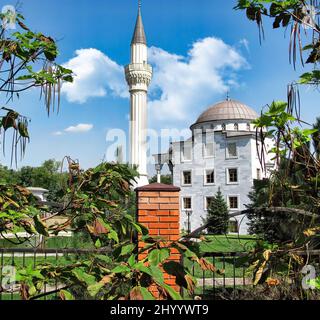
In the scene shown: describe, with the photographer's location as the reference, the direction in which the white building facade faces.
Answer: facing the viewer

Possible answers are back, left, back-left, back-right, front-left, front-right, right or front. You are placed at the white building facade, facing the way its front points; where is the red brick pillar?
front

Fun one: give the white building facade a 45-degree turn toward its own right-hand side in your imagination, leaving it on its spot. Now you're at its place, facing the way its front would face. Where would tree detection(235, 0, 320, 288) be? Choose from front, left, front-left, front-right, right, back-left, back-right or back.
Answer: front-left
